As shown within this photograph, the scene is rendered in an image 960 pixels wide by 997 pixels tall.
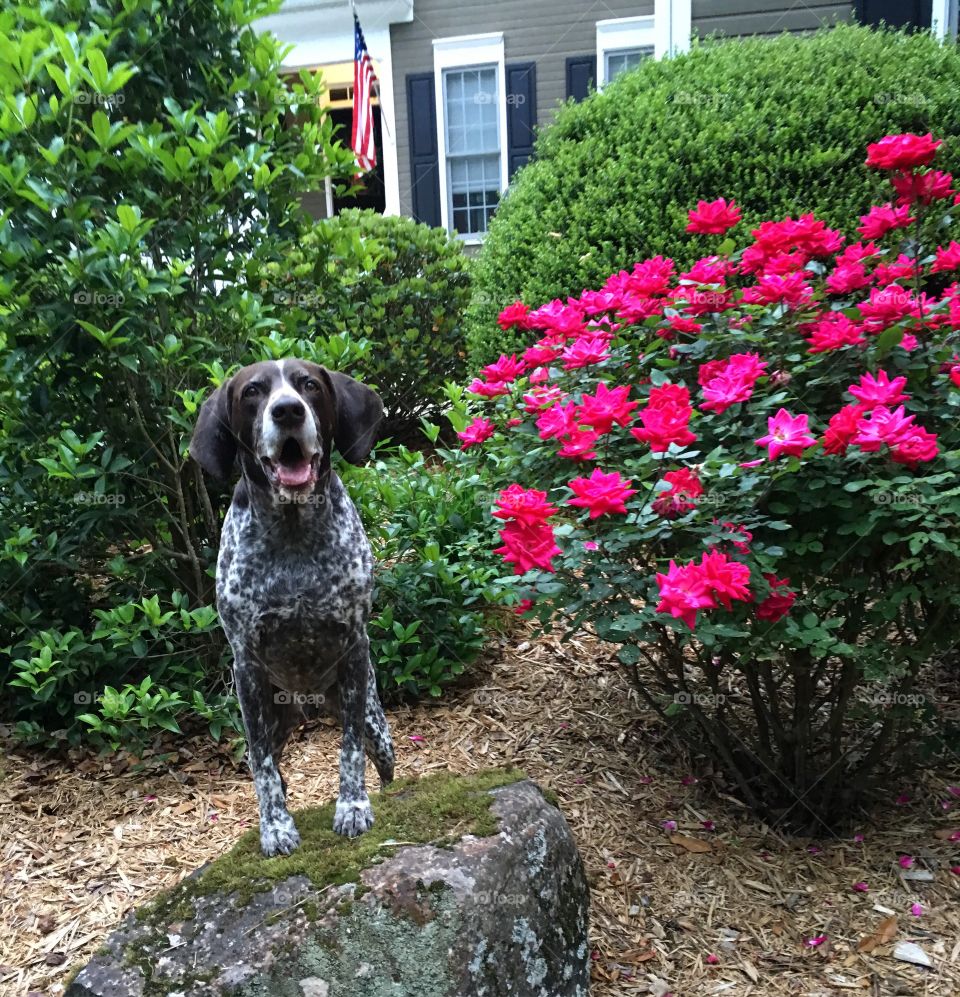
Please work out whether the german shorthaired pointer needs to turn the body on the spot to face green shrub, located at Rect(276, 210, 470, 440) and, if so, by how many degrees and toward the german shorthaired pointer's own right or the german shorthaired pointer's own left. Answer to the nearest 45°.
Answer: approximately 180°

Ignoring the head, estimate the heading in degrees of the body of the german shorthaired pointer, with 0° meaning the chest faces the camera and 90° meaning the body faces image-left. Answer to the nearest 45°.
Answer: approximately 0°

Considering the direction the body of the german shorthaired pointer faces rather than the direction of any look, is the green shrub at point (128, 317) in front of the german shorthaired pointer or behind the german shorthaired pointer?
behind

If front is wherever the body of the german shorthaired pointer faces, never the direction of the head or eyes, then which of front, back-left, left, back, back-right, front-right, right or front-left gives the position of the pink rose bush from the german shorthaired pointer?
left

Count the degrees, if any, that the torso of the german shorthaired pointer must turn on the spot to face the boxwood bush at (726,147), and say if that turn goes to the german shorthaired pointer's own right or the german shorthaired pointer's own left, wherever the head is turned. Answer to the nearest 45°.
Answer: approximately 135° to the german shorthaired pointer's own left

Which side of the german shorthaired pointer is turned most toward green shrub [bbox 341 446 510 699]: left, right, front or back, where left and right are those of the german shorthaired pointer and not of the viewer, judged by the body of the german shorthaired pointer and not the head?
back

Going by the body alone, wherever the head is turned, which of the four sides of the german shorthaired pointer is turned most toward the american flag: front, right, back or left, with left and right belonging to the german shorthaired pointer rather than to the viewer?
back
